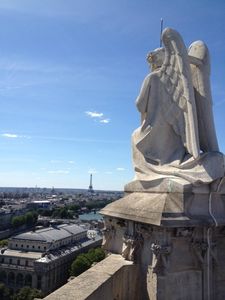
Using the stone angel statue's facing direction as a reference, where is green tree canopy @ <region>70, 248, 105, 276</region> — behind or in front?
in front

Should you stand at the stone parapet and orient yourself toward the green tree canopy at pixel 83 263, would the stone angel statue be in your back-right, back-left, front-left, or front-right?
front-right

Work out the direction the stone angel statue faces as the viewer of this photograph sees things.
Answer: facing away from the viewer and to the left of the viewer
